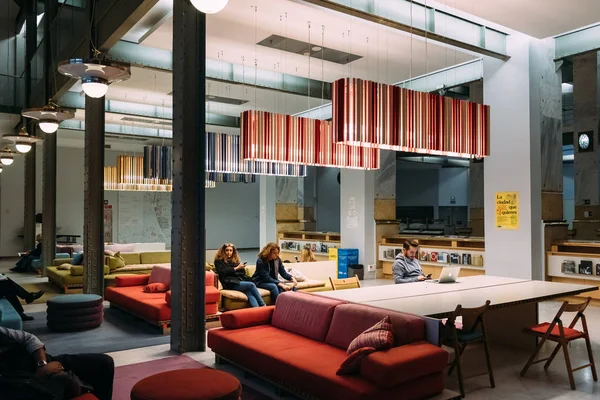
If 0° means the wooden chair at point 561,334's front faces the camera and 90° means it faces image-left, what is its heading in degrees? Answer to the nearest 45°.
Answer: approximately 135°

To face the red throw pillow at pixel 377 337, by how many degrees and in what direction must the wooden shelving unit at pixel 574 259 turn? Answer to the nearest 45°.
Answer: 0° — it already faces it

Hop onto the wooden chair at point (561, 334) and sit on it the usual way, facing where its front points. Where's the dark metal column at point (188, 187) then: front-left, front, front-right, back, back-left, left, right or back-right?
front-left

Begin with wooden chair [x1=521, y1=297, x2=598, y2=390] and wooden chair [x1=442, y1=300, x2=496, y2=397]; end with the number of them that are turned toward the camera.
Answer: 0

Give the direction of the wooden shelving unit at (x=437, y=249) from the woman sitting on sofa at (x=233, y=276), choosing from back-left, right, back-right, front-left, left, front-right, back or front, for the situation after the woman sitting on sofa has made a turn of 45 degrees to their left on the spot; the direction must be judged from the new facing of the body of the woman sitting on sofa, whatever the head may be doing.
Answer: front-left

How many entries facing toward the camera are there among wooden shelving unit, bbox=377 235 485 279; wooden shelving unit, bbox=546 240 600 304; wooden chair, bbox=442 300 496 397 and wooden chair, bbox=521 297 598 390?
2

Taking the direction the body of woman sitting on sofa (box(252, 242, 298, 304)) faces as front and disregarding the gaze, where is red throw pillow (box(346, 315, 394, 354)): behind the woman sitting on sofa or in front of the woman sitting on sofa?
in front

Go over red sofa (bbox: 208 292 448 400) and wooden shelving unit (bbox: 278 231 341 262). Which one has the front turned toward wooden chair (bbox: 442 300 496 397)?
the wooden shelving unit

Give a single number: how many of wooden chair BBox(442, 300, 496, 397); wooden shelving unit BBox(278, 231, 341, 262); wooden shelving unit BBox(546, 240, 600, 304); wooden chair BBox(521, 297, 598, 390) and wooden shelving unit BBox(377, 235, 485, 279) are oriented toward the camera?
3

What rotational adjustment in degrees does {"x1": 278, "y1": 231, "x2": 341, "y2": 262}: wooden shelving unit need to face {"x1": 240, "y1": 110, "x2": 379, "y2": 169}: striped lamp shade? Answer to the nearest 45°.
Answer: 0° — it already faces it

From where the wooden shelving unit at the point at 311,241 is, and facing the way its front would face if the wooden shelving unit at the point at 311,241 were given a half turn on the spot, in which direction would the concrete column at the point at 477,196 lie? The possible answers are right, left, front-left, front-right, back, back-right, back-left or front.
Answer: right

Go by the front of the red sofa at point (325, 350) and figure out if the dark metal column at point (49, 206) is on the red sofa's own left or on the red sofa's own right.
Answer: on the red sofa's own right

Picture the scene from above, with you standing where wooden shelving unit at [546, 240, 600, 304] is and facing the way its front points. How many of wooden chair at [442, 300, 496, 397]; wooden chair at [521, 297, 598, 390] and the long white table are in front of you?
3
